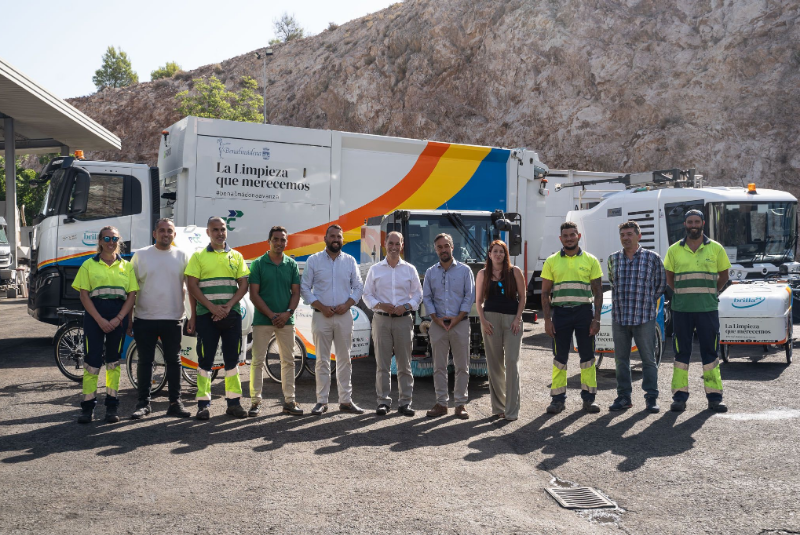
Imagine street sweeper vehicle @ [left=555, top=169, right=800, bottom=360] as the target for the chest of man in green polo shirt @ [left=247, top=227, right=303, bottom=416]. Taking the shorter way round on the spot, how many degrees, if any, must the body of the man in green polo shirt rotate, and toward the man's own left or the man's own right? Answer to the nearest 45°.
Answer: approximately 135° to the man's own left

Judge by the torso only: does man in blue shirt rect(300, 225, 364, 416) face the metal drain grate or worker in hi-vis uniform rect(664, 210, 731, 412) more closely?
the metal drain grate

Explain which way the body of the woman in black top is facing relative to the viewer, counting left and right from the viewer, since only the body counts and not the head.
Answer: facing the viewer

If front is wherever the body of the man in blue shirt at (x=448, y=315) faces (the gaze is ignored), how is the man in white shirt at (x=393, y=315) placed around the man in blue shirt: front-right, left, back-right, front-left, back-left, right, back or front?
right

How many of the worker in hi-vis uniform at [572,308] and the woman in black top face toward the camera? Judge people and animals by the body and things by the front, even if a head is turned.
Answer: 2

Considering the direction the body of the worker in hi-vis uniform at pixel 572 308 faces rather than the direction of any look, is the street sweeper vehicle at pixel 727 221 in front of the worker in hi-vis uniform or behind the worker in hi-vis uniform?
behind

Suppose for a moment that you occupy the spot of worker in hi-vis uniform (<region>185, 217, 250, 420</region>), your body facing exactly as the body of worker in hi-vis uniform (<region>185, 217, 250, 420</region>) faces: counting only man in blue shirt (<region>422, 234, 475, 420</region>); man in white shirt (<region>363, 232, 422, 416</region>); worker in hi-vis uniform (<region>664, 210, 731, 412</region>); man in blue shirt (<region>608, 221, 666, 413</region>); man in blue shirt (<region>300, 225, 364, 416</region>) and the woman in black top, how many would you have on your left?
6

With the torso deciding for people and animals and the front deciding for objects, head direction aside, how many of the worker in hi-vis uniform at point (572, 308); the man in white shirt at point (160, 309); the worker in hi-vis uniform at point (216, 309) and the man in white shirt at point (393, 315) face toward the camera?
4

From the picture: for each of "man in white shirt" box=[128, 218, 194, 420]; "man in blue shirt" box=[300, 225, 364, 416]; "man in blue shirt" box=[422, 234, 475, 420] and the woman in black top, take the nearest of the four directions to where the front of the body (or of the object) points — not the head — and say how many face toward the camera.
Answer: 4

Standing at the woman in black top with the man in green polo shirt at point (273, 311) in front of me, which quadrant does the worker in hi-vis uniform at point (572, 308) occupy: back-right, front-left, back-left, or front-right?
back-right

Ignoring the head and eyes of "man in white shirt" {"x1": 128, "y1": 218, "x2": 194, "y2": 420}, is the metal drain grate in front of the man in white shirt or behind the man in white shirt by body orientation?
in front

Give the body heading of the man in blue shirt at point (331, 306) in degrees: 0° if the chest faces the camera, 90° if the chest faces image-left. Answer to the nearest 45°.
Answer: approximately 0°
